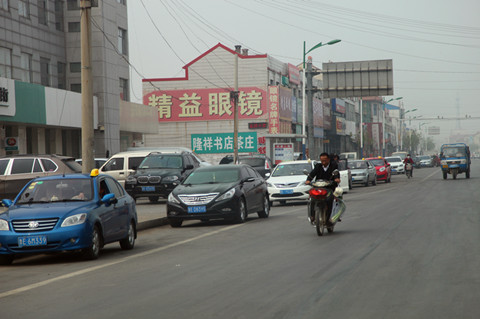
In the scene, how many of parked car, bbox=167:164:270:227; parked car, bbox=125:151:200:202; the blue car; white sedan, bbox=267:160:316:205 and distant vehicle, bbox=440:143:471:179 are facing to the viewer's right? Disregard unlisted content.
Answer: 0

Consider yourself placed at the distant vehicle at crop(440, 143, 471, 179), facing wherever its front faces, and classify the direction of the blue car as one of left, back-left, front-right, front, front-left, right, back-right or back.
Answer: front

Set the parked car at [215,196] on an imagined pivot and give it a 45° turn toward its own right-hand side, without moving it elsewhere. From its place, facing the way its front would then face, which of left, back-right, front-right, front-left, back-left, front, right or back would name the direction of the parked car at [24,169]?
front-right

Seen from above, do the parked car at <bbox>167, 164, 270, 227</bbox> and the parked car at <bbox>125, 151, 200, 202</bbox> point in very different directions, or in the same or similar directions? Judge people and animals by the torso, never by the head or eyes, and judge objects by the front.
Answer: same or similar directions

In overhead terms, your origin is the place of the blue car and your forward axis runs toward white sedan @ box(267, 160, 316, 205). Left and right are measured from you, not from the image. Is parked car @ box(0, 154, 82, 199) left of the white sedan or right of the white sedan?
left

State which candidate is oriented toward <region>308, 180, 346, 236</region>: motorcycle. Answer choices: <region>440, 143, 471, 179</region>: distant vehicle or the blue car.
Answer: the distant vehicle

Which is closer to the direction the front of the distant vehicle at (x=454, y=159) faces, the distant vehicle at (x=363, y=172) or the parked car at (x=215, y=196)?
the parked car

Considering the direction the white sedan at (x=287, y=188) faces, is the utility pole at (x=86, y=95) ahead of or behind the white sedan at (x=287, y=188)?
ahead

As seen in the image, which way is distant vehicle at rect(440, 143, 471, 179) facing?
toward the camera

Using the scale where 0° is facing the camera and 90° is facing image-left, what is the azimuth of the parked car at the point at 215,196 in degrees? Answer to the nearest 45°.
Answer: approximately 45°

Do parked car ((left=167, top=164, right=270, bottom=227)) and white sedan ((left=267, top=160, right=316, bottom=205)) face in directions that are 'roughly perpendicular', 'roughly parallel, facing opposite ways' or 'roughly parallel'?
roughly parallel

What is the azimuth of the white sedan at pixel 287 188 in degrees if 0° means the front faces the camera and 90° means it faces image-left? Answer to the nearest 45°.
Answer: approximately 45°

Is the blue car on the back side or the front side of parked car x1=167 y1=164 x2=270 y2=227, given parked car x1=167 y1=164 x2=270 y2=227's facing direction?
on the front side

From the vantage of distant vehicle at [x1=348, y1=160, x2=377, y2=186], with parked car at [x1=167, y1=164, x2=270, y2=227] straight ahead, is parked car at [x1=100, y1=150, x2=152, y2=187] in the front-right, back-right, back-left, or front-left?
front-right

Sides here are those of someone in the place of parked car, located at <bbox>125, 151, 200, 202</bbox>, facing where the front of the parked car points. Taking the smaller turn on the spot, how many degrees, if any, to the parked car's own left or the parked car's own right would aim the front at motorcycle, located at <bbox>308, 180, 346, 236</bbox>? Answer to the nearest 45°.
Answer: approximately 45° to the parked car's own left

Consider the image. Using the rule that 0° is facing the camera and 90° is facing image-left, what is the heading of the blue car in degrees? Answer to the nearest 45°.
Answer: approximately 45°

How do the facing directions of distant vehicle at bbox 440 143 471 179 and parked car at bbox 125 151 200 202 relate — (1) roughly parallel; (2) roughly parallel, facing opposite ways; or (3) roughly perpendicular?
roughly parallel
